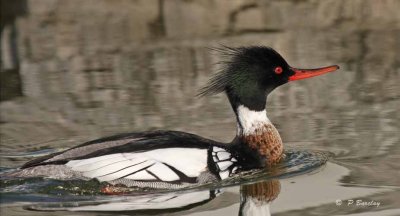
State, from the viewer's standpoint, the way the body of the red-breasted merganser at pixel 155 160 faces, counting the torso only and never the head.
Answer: to the viewer's right
